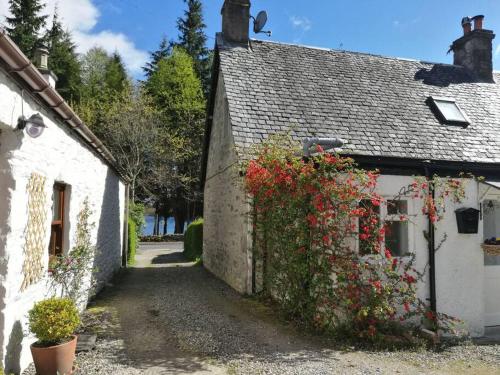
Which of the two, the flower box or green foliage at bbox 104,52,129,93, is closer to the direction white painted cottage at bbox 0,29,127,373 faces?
the flower box

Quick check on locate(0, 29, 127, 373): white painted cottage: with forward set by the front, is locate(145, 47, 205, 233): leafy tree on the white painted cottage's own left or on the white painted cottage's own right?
on the white painted cottage's own left

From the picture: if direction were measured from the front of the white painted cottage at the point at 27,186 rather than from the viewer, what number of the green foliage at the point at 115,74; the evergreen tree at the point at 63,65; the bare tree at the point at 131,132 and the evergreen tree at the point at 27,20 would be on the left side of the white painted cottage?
4

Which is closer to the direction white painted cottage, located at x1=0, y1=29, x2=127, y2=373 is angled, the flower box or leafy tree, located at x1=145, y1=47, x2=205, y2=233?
the flower box

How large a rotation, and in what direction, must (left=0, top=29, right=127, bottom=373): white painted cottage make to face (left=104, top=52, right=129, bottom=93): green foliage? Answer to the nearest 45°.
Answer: approximately 90° to its left

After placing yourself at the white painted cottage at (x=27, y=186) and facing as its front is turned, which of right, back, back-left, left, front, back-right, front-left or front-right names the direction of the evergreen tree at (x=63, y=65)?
left

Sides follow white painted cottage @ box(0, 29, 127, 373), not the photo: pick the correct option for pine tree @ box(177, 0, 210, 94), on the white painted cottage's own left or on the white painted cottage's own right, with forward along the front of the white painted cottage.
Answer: on the white painted cottage's own left

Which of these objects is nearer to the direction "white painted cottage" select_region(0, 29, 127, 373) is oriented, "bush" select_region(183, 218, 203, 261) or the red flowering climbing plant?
the red flowering climbing plant

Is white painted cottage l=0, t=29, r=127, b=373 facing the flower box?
yes

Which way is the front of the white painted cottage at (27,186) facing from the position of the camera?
facing to the right of the viewer

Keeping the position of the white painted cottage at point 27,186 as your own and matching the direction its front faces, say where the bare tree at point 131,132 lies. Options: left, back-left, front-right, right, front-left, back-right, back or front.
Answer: left
